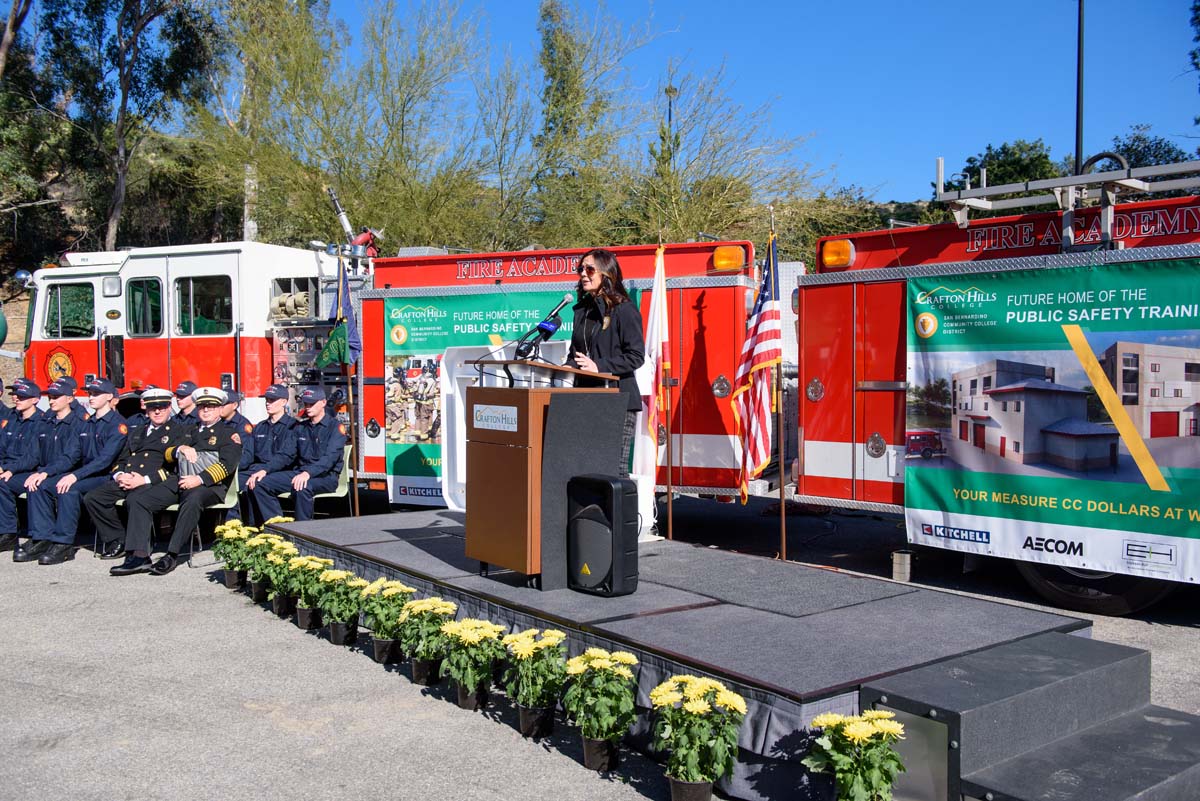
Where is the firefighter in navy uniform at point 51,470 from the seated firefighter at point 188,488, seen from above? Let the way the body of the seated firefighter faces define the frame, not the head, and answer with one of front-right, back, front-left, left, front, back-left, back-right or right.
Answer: right

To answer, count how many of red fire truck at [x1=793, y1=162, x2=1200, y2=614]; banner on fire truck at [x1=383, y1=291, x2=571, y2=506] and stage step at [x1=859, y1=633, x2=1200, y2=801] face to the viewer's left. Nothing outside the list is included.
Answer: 0

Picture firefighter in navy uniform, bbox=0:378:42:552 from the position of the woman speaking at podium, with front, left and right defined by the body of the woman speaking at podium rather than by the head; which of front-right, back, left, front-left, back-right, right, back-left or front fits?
right

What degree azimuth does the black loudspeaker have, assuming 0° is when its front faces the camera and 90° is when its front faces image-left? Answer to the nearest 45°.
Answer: approximately 45°

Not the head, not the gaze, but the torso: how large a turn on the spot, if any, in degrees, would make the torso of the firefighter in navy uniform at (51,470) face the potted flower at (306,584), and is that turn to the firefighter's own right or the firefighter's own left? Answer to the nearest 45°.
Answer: approximately 45° to the firefighter's own left

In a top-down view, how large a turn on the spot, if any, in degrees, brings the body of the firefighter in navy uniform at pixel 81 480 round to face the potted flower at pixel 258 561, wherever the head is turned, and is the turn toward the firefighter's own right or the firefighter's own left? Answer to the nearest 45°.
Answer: approximately 45° to the firefighter's own left

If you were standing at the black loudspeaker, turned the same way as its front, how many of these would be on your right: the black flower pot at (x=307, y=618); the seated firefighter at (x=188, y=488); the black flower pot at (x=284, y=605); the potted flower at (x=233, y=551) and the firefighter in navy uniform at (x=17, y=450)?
5

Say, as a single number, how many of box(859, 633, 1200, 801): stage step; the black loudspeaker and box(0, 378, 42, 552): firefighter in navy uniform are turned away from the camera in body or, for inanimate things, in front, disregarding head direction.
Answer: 0

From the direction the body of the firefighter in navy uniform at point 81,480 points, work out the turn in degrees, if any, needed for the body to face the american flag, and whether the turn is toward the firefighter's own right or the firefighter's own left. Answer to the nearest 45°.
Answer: approximately 90° to the firefighter's own left

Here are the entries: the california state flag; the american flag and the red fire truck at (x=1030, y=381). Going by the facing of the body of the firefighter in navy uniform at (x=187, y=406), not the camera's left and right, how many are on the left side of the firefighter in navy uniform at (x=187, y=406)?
3
